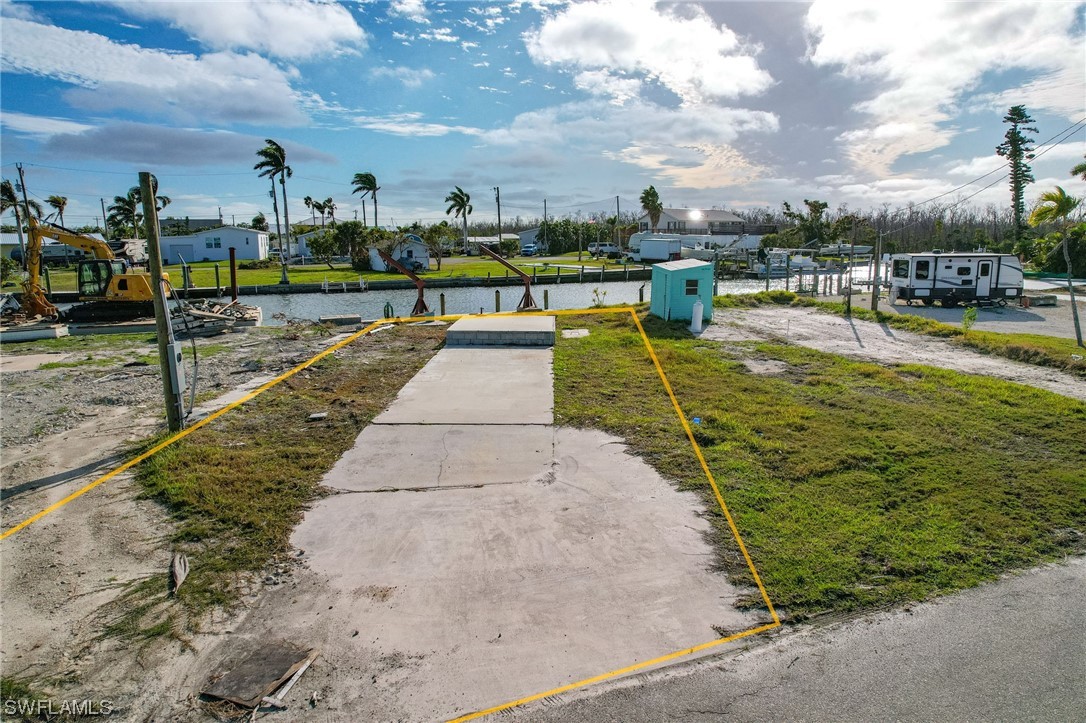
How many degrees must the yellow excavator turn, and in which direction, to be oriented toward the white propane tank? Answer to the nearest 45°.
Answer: approximately 135° to its left

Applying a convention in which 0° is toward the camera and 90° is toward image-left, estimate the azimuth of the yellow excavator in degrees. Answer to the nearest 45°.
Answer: approximately 90°

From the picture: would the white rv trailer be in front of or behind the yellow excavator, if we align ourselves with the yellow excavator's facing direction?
behind

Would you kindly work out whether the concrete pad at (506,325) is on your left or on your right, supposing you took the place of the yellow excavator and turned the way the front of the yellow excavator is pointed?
on your left

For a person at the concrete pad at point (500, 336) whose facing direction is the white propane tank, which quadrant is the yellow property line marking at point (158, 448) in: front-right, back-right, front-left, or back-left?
back-right

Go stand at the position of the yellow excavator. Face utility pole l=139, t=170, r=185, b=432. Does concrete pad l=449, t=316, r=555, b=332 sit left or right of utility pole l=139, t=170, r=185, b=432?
left
